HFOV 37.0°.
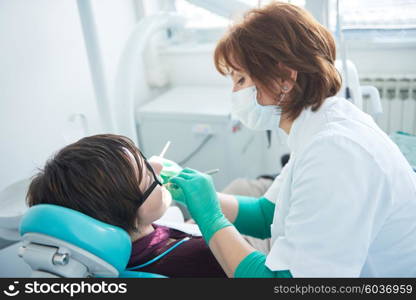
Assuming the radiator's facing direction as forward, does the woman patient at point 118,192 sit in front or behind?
in front

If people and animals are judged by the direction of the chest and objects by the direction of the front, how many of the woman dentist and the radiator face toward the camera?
1

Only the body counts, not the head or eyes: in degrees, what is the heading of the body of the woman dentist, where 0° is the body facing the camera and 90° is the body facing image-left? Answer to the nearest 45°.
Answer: approximately 90°

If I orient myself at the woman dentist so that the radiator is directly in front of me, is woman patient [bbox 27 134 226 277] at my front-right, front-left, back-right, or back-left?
back-left

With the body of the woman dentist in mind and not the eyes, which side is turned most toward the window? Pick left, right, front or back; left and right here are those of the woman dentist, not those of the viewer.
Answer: right

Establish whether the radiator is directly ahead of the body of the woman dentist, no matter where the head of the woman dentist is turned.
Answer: no

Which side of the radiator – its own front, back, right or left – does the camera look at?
front

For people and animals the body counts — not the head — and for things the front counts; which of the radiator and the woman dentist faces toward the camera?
the radiator

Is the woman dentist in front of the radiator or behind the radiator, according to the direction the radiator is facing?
in front

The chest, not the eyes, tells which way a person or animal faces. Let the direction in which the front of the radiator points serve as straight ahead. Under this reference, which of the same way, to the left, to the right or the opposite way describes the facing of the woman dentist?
to the right

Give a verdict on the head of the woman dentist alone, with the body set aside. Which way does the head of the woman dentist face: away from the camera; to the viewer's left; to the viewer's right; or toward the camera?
to the viewer's left

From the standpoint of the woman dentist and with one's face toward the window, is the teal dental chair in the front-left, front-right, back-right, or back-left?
back-left
